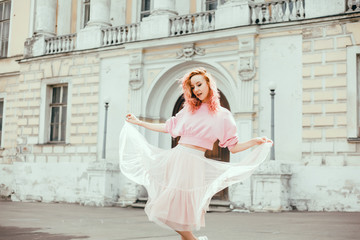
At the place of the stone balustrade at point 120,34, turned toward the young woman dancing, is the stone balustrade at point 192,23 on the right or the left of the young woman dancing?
left

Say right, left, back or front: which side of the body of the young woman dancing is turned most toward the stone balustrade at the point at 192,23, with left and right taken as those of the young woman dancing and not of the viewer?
back

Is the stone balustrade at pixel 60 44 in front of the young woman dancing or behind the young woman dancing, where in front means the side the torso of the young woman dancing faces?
behind

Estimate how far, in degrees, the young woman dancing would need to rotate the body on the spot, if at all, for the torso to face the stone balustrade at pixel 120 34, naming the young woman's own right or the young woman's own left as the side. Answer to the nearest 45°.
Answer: approximately 180°

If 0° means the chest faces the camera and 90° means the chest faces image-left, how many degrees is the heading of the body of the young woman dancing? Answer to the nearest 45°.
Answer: approximately 0°

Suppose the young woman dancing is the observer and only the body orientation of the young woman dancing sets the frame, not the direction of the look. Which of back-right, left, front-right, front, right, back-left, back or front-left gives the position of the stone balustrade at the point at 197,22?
back

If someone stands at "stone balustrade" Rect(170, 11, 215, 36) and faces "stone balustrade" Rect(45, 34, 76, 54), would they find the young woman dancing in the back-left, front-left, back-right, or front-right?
back-left
